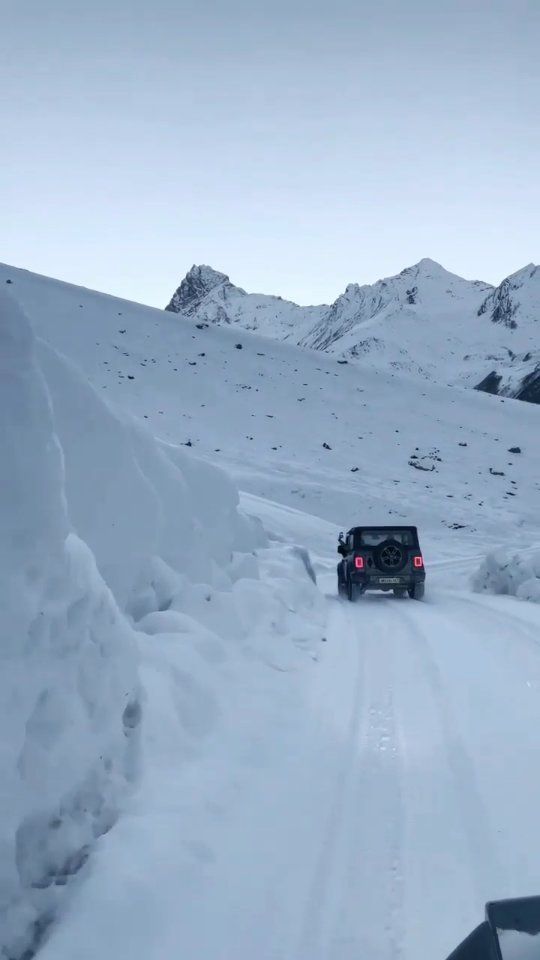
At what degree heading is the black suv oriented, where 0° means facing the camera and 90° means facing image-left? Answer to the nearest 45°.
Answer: approximately 180°
